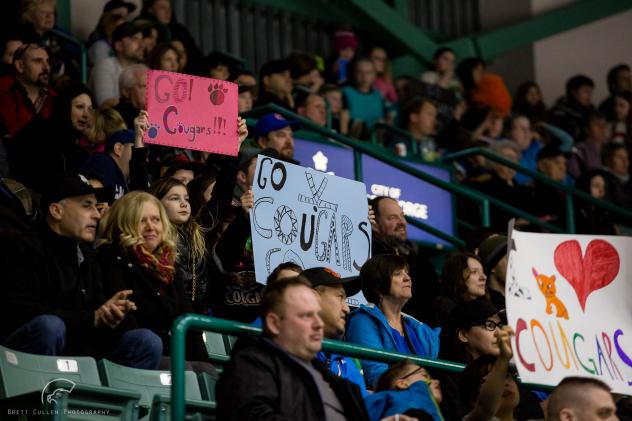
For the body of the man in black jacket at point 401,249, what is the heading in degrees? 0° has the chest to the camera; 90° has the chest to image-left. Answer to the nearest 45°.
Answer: approximately 315°

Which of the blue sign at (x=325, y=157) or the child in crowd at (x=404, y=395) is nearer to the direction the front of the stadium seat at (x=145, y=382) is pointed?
the child in crowd

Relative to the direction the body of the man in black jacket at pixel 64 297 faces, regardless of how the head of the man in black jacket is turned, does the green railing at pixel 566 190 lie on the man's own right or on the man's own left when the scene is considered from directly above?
on the man's own left

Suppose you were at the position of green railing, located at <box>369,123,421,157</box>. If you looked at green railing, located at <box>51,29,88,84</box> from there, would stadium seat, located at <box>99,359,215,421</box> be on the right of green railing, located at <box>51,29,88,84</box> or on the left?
left

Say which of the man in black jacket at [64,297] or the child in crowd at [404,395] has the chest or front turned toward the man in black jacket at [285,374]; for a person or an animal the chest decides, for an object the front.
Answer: the man in black jacket at [64,297]

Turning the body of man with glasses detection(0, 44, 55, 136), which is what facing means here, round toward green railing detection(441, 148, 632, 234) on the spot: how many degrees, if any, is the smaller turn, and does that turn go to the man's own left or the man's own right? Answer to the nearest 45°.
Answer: approximately 45° to the man's own left

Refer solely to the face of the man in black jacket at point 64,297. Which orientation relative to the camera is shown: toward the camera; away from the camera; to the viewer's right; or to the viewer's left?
to the viewer's right

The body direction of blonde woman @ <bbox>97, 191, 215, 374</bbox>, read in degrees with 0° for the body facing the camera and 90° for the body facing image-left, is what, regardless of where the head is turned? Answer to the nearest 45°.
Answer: approximately 315°

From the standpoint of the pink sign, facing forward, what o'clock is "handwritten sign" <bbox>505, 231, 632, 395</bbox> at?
The handwritten sign is roughly at 10 o'clock from the pink sign.
